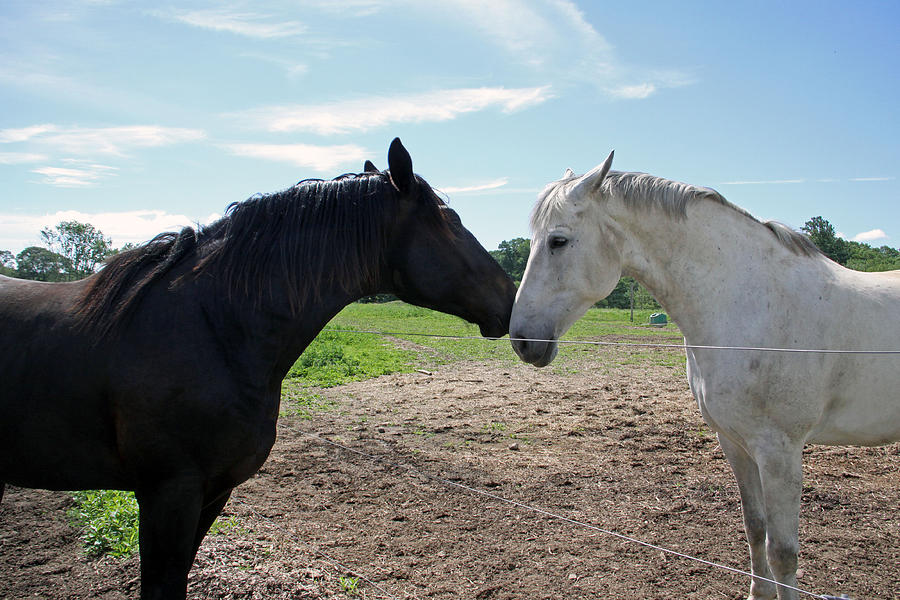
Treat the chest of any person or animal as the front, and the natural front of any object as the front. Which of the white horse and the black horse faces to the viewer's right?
the black horse

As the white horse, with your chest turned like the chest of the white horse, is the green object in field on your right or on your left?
on your right

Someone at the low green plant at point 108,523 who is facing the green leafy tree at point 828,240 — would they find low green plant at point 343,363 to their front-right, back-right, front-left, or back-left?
front-left

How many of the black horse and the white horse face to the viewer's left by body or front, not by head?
1

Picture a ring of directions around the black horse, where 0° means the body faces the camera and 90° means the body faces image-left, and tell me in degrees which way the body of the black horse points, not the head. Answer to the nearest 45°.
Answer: approximately 270°

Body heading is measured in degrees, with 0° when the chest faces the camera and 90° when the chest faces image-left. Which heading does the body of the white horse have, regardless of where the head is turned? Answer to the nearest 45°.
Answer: approximately 90°

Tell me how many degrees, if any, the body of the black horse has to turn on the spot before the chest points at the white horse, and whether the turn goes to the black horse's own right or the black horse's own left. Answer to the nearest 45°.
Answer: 0° — it already faces it

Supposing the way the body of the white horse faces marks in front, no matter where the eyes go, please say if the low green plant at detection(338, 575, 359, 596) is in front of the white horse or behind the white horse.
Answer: in front

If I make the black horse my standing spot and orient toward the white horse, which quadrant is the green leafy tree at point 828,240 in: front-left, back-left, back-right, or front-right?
front-left

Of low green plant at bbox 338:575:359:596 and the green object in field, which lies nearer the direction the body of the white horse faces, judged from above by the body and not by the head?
the low green plant

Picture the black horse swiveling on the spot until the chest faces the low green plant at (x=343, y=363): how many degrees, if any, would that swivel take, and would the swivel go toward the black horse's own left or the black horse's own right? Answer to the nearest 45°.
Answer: approximately 90° to the black horse's own left
